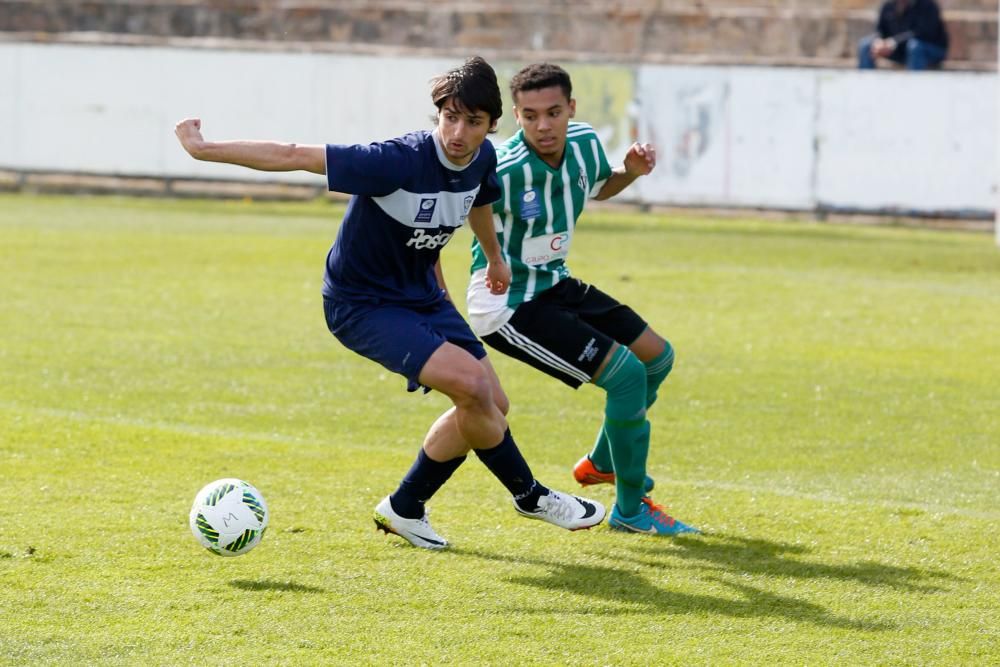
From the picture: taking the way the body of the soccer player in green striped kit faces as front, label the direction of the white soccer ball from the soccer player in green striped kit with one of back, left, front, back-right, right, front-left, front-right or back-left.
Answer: right

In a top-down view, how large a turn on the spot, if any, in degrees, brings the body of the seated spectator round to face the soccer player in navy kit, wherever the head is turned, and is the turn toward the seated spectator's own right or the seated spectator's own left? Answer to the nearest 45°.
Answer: approximately 45° to the seated spectator's own left

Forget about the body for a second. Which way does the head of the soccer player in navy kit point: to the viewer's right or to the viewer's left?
to the viewer's left

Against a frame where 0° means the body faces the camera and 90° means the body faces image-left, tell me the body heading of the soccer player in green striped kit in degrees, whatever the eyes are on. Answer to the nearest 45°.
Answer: approximately 315°

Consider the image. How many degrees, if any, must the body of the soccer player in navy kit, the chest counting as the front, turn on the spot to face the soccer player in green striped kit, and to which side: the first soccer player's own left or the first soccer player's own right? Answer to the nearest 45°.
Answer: approximately 90° to the first soccer player's own left

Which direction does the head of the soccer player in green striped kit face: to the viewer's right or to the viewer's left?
to the viewer's left

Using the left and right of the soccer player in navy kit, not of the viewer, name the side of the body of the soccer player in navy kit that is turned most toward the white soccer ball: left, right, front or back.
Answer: right

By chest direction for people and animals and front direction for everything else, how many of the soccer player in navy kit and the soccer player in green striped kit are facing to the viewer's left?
0

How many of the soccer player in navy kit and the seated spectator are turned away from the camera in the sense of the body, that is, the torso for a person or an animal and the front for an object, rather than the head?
0

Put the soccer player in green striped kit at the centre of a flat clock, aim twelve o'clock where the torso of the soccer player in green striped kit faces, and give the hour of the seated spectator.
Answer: The seated spectator is roughly at 8 o'clock from the soccer player in green striped kit.
